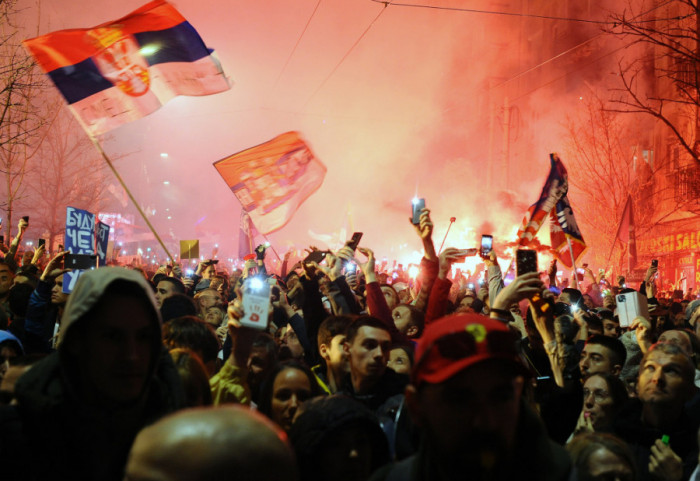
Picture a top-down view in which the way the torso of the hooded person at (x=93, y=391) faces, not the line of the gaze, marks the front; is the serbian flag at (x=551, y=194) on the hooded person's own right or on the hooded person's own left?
on the hooded person's own left

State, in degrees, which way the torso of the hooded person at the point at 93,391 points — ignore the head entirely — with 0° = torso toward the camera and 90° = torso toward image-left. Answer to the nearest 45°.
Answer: approximately 315°

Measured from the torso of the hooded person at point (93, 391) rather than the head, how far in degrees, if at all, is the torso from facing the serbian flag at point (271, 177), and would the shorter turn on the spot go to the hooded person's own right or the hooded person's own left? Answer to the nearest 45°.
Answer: approximately 135° to the hooded person's own left

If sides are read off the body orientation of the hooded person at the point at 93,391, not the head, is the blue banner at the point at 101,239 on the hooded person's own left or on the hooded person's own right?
on the hooded person's own left

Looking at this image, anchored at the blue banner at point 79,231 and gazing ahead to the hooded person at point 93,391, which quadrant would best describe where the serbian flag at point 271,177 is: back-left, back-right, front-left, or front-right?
back-left

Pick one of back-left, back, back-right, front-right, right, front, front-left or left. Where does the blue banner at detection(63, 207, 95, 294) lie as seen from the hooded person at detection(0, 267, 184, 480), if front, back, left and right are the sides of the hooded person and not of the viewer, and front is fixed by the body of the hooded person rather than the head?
back-left
